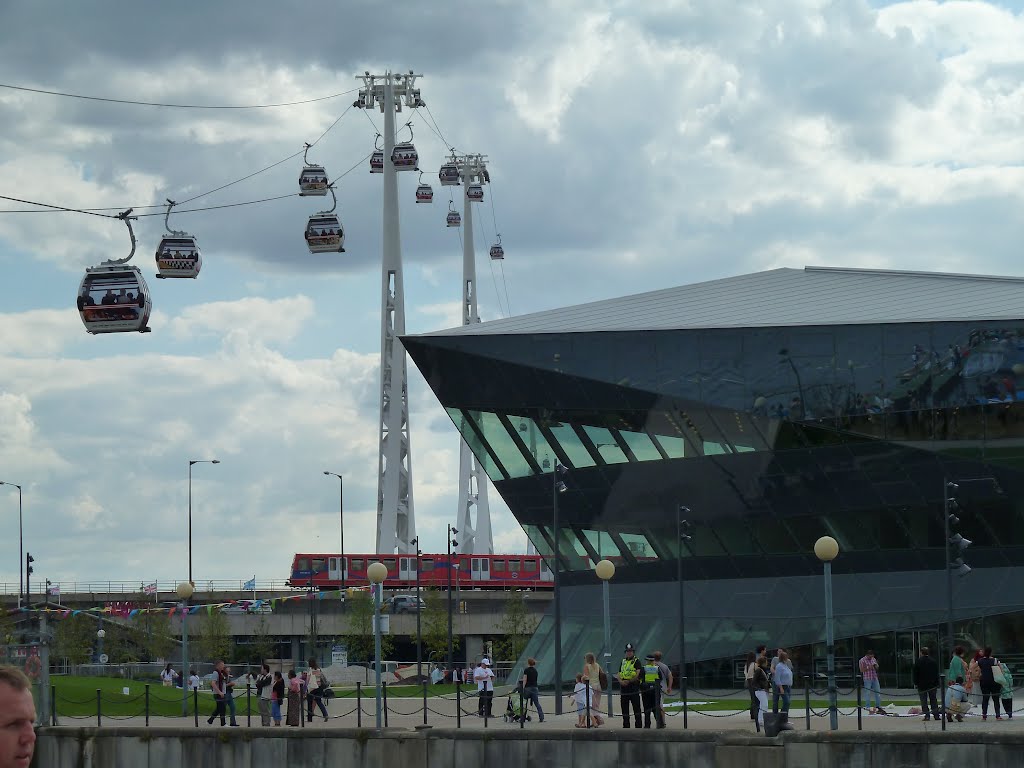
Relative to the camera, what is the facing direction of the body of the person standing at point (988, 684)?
away from the camera

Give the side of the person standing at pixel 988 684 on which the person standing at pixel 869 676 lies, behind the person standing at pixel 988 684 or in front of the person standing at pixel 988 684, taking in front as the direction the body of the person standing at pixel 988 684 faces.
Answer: in front
